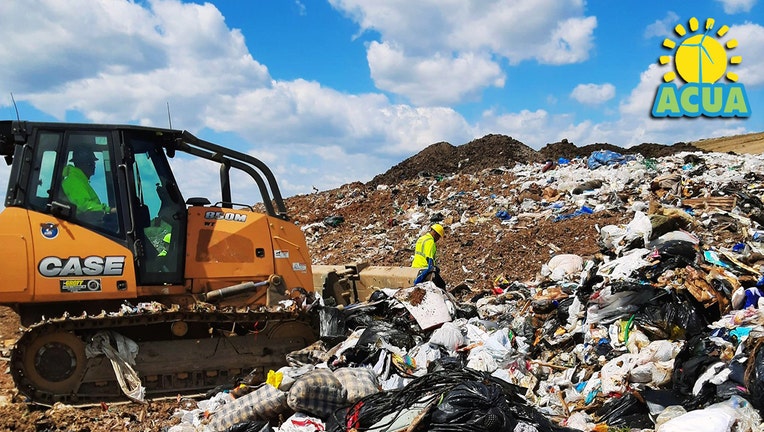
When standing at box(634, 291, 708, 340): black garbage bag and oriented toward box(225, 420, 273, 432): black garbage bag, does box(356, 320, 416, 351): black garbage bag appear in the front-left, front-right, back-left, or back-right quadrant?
front-right

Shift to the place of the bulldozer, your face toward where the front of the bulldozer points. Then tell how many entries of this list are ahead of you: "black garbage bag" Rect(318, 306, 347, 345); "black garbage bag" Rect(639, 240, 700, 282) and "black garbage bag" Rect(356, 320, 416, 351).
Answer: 3

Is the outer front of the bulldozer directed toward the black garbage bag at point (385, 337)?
yes

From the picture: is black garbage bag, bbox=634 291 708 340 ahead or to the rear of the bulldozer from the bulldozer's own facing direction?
ahead

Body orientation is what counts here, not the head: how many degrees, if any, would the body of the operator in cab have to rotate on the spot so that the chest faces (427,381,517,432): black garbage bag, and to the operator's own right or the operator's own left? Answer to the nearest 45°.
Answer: approximately 45° to the operator's own right

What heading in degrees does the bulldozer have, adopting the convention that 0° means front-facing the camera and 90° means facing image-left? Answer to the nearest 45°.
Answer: approximately 270°

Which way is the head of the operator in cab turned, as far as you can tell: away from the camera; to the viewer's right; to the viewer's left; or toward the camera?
to the viewer's right

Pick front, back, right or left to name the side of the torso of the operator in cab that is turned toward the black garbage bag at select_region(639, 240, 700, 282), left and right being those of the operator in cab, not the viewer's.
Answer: front

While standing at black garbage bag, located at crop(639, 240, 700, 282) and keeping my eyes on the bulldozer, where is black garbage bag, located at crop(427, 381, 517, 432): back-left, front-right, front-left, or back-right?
front-left

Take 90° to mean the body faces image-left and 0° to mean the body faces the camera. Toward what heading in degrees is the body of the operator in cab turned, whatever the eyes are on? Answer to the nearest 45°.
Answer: approximately 270°

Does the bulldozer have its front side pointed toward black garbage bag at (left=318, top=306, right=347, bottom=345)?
yes

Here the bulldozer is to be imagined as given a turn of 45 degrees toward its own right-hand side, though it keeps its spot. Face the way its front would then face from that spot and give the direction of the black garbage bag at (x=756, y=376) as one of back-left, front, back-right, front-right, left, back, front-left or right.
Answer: front

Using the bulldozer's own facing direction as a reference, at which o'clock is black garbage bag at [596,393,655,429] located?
The black garbage bag is roughly at 1 o'clock from the bulldozer.

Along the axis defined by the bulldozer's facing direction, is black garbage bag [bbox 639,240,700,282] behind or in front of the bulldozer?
in front
